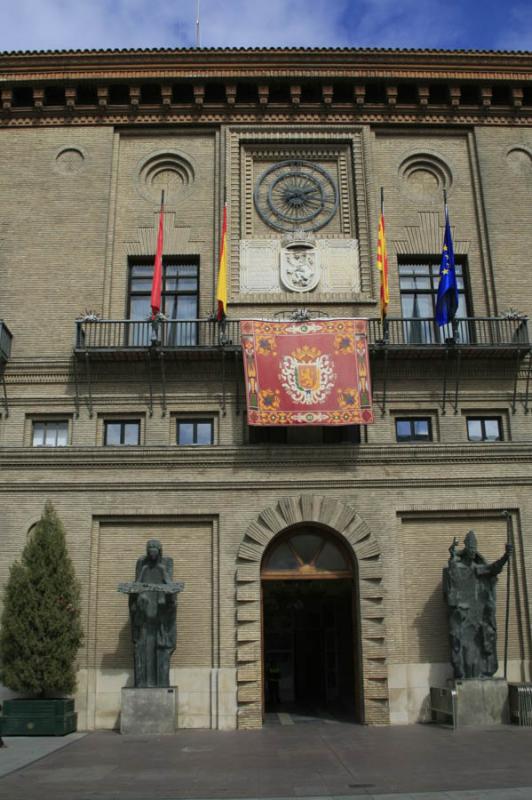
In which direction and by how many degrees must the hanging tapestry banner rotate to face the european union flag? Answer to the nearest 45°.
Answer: approximately 90° to its left

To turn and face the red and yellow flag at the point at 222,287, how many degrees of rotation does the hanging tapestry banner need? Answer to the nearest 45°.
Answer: approximately 90° to its right

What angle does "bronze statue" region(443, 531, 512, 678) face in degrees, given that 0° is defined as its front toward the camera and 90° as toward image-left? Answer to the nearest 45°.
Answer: approximately 0°

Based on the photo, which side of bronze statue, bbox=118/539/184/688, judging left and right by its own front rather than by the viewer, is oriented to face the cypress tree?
right

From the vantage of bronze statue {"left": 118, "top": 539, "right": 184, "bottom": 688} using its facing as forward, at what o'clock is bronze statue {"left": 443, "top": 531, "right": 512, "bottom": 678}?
bronze statue {"left": 443, "top": 531, "right": 512, "bottom": 678} is roughly at 9 o'clock from bronze statue {"left": 118, "top": 539, "right": 184, "bottom": 688}.
